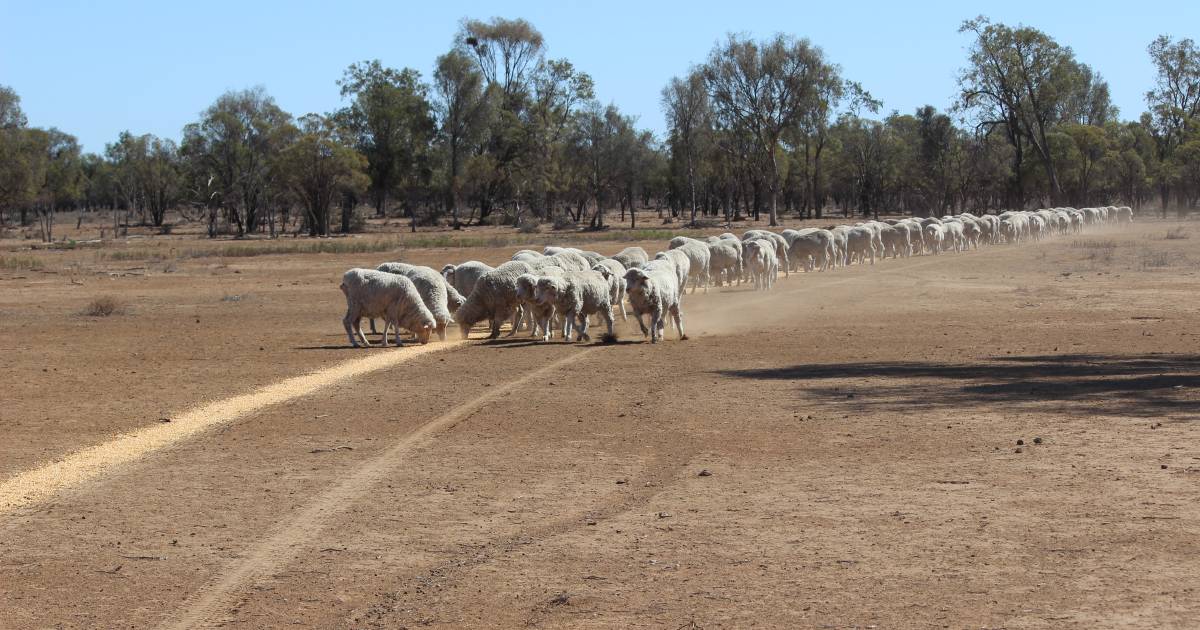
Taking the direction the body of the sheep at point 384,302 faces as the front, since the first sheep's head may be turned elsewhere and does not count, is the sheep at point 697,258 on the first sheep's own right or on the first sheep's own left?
on the first sheep's own left

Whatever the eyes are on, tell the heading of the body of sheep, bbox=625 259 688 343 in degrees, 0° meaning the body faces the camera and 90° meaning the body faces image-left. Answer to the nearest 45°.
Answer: approximately 45°

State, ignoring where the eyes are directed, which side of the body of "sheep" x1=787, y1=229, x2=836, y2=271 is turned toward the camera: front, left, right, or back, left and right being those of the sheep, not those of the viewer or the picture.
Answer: left

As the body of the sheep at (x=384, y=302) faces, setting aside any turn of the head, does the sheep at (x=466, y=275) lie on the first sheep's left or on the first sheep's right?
on the first sheep's left

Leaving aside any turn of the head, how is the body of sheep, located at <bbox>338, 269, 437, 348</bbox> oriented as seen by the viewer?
to the viewer's right

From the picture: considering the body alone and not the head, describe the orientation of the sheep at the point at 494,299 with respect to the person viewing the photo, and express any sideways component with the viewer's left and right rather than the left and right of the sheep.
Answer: facing the viewer and to the left of the viewer

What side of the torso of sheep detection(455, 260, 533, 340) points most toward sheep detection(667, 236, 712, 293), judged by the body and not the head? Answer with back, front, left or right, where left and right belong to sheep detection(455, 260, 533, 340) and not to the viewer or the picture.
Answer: back

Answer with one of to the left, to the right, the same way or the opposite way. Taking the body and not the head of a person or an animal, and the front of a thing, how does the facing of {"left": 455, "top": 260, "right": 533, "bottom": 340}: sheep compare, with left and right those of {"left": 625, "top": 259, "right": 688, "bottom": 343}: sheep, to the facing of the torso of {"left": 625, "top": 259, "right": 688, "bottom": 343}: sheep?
the same way

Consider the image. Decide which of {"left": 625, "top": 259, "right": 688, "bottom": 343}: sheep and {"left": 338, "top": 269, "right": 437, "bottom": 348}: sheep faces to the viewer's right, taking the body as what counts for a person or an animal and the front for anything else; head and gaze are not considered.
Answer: {"left": 338, "top": 269, "right": 437, "bottom": 348}: sheep

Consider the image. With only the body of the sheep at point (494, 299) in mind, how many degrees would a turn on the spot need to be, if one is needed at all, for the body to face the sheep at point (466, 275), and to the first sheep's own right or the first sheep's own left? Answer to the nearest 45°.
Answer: approximately 135° to the first sheep's own right

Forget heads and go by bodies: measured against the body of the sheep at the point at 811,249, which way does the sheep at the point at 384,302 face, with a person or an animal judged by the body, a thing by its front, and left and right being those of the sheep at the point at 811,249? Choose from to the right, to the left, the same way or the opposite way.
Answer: the opposite way

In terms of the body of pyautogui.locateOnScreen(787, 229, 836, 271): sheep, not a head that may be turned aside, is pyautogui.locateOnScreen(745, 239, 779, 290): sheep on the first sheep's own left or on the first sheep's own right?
on the first sheep's own left
